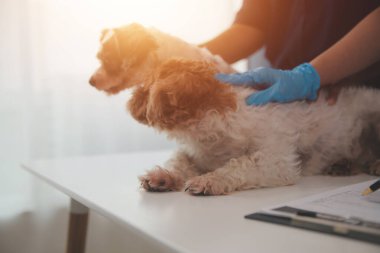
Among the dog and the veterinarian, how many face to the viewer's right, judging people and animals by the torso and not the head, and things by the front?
0

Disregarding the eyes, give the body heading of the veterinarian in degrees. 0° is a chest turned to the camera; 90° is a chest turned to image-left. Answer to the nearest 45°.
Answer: approximately 45°

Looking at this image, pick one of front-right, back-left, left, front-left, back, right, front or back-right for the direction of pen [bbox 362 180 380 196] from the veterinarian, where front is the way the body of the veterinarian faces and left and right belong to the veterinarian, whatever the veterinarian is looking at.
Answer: front-left

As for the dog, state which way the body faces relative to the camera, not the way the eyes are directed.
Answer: to the viewer's left

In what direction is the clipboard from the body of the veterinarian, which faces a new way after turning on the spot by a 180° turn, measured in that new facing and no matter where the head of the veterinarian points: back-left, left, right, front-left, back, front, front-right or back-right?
back-right

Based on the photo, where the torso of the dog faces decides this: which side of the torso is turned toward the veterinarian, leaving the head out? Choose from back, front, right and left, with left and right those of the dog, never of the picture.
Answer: right
